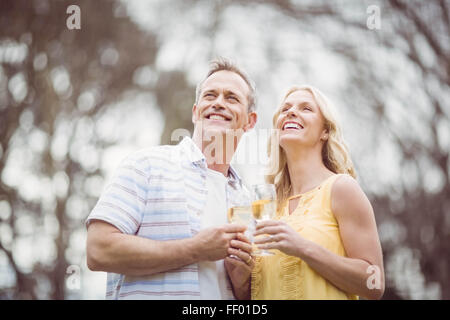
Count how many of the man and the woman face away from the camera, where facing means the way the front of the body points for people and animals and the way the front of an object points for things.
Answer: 0

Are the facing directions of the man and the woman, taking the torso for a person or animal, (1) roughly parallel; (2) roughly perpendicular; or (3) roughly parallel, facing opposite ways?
roughly perpendicular

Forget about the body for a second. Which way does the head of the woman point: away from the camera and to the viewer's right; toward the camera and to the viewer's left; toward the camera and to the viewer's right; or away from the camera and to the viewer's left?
toward the camera and to the viewer's left

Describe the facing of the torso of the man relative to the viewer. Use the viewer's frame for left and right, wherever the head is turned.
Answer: facing the viewer and to the right of the viewer

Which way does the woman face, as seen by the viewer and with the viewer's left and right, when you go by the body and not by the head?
facing the viewer and to the left of the viewer
